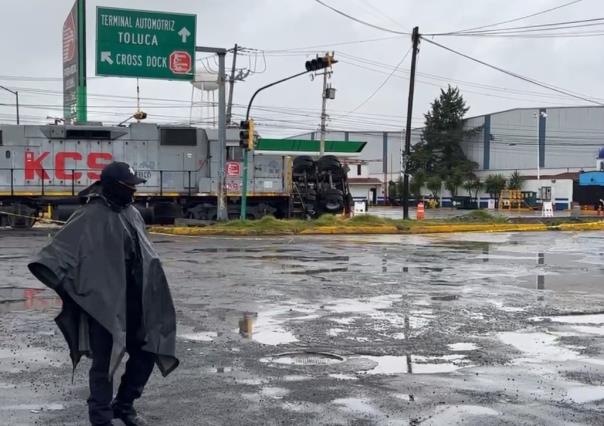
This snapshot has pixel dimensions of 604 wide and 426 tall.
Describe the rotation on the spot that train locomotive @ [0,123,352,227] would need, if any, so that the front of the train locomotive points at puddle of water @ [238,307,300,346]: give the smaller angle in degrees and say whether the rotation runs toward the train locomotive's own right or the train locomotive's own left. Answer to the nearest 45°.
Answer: approximately 90° to the train locomotive's own right

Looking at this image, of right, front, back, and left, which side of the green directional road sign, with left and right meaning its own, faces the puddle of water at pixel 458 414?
front

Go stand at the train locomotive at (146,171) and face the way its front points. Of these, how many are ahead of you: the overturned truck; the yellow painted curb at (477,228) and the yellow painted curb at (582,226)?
3

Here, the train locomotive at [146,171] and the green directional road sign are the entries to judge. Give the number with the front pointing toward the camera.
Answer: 1

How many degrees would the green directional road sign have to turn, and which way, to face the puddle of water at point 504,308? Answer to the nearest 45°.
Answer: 0° — it already faces it

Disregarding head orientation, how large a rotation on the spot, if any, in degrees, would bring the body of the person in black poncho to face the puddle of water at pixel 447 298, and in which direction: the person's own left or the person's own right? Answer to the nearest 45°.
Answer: approximately 90° to the person's own left

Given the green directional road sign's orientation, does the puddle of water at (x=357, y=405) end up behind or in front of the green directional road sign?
in front

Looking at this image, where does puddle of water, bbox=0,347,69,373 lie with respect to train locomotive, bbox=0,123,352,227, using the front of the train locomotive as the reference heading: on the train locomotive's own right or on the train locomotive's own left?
on the train locomotive's own right

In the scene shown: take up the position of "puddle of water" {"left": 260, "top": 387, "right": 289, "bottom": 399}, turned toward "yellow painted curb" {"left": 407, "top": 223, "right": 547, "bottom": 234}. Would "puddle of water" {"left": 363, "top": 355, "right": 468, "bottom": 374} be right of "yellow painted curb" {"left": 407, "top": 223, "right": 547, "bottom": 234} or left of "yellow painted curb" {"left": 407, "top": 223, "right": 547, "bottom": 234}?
right

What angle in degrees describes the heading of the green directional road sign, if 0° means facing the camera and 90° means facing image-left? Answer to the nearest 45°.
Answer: approximately 0°

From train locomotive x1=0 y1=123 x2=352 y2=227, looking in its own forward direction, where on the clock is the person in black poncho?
The person in black poncho is roughly at 3 o'clock from the train locomotive.

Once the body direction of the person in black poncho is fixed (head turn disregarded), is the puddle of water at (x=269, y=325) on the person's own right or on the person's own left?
on the person's own left

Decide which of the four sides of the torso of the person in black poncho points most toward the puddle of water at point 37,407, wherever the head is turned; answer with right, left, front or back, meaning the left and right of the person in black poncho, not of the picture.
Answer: back

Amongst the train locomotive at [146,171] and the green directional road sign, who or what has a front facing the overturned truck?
the train locomotive

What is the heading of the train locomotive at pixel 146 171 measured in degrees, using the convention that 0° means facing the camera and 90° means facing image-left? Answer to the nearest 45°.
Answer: approximately 270°

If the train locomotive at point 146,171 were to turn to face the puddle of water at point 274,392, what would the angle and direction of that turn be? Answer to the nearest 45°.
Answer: approximately 90° to its right
